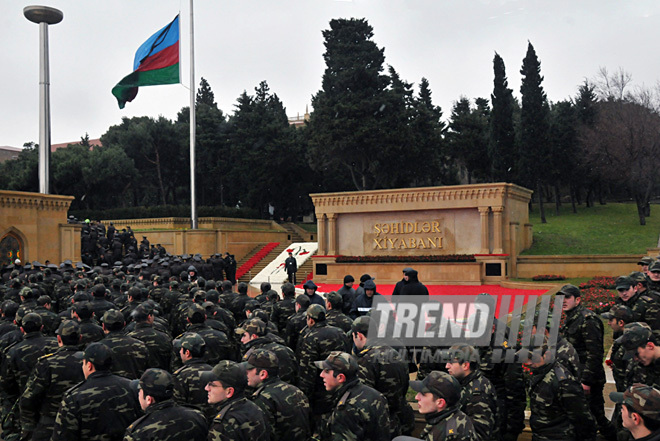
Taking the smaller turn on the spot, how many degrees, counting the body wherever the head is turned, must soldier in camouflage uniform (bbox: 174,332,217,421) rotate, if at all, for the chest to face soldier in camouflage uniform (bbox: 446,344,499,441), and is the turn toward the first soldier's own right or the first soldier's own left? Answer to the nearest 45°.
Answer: approximately 135° to the first soldier's own right

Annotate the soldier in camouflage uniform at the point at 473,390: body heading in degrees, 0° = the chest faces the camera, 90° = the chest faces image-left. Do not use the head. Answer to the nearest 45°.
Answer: approximately 90°

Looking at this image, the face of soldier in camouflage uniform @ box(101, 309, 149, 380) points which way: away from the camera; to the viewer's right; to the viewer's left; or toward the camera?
away from the camera

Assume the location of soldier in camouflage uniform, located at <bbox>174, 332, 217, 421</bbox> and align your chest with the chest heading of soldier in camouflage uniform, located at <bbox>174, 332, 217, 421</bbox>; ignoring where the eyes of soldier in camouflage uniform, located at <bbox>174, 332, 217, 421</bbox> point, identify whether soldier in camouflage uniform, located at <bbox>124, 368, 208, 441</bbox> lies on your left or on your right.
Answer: on your left

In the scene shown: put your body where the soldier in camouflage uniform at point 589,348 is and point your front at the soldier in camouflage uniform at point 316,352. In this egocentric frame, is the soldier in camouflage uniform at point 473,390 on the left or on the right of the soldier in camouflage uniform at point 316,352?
left

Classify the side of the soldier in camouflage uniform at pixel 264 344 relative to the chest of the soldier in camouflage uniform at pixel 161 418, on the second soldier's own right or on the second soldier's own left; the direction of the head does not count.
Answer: on the second soldier's own right

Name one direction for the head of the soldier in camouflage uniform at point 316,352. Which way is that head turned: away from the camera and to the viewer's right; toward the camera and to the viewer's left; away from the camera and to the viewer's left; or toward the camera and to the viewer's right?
away from the camera and to the viewer's left

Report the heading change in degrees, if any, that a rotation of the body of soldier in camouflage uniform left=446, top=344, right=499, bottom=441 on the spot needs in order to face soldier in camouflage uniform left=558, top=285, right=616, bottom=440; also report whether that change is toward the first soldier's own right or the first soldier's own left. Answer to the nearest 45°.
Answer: approximately 135° to the first soldier's own right

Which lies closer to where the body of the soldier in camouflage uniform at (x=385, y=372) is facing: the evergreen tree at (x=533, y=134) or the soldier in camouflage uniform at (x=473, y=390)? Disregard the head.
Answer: the evergreen tree
